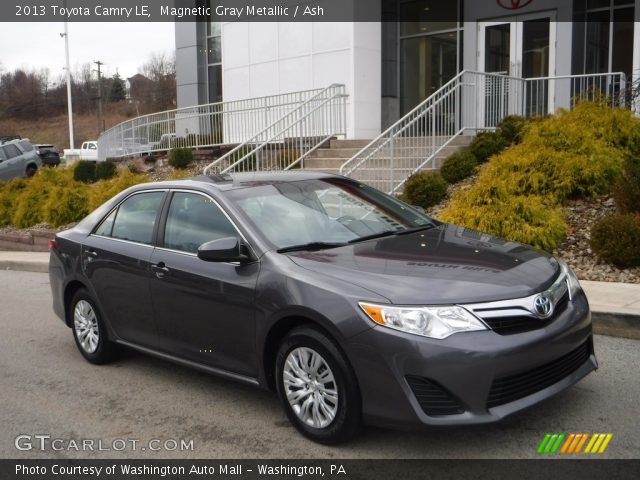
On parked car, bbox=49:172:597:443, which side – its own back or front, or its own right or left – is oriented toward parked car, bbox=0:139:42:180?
back

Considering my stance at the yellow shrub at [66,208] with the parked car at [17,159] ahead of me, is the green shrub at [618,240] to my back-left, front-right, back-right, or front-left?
back-right

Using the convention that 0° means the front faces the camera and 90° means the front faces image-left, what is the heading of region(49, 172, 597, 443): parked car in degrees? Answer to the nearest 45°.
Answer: approximately 315°

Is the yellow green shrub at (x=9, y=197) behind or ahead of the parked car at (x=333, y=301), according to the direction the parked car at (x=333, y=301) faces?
behind

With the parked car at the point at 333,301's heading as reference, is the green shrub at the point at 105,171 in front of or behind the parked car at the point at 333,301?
behind

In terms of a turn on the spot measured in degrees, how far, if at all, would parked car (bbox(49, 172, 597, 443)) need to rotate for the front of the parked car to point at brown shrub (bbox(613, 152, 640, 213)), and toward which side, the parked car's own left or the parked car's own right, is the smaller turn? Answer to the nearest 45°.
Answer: approximately 90° to the parked car's own left

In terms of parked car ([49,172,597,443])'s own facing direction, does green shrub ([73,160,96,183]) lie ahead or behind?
behind

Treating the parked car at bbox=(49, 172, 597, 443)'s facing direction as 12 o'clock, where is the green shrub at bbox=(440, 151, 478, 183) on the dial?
The green shrub is roughly at 8 o'clock from the parked car.

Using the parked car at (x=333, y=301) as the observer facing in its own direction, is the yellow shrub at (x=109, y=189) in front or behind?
behind
